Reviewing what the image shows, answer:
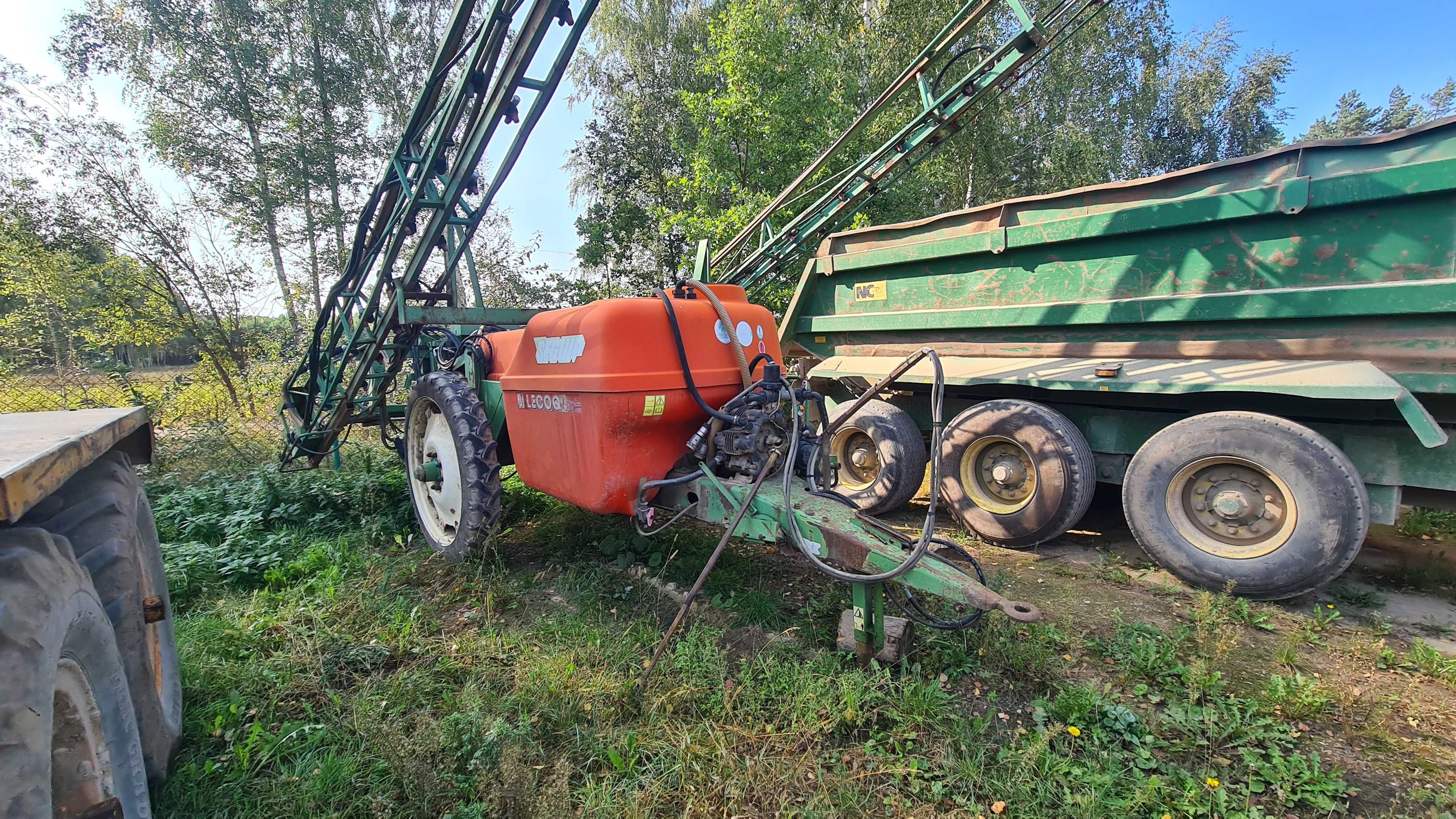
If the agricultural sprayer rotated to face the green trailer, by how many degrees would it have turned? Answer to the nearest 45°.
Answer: approximately 45° to its left

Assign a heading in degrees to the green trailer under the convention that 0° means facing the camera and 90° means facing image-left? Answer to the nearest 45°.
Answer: approximately 315°

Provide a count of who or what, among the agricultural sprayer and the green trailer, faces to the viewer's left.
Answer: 0

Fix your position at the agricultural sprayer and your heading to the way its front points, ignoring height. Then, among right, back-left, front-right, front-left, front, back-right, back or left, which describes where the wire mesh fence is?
back

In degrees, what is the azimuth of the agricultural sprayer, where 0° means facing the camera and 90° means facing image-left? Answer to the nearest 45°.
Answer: approximately 315°

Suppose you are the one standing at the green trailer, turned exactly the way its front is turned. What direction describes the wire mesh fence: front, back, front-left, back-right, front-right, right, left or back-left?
back-right

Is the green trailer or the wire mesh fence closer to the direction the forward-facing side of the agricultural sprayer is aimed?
the green trailer
